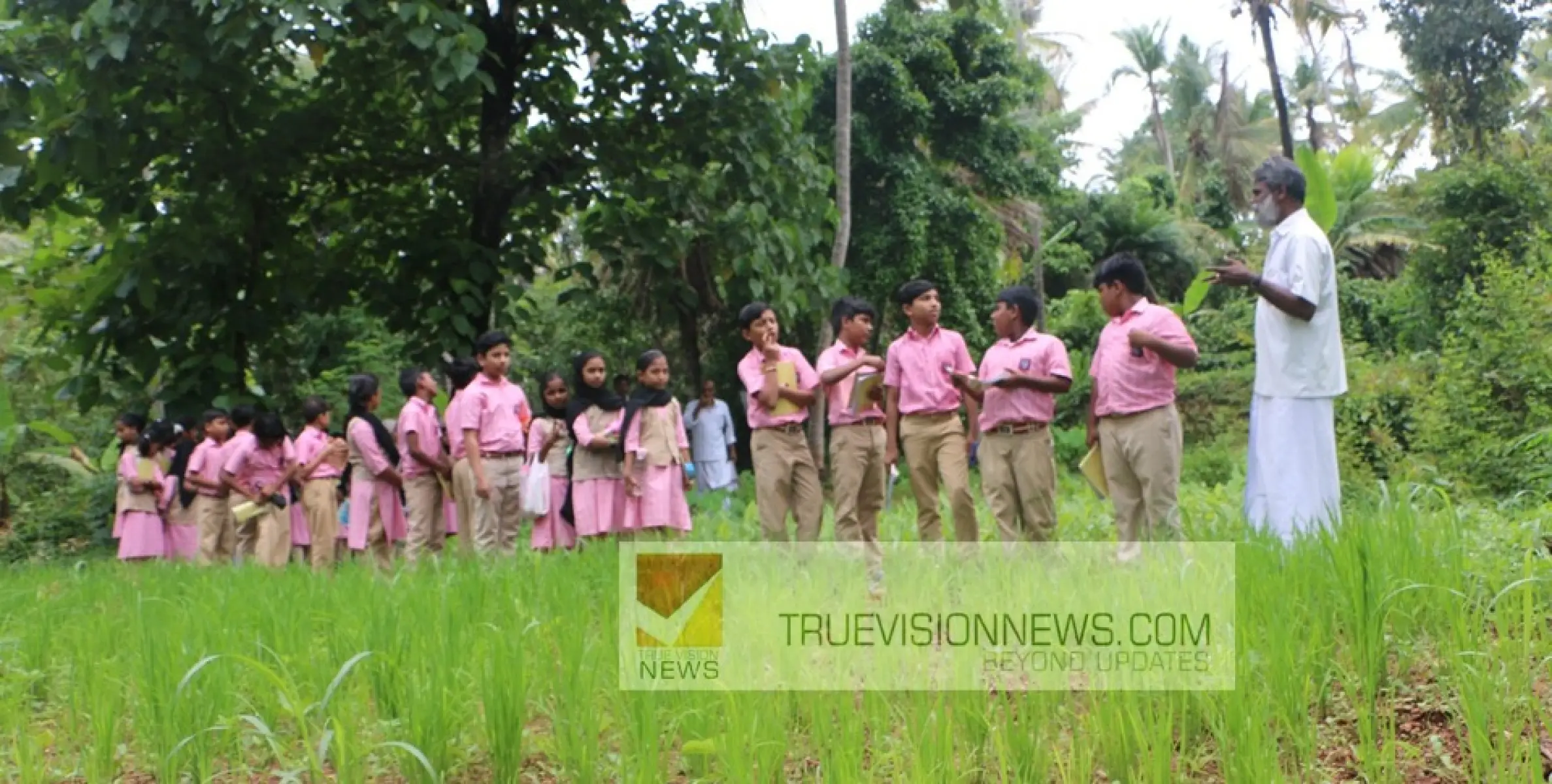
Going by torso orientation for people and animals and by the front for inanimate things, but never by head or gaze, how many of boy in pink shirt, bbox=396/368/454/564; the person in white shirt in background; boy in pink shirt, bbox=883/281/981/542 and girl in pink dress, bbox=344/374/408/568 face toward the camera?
2

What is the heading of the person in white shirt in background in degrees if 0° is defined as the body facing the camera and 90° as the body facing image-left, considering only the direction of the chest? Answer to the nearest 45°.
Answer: approximately 0°

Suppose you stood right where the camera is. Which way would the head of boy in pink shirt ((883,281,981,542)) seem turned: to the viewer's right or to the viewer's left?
to the viewer's right

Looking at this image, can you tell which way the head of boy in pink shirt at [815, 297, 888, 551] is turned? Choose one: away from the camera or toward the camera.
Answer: toward the camera

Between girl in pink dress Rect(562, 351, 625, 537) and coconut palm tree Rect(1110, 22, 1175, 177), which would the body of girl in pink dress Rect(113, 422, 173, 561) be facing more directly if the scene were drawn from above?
the girl in pink dress

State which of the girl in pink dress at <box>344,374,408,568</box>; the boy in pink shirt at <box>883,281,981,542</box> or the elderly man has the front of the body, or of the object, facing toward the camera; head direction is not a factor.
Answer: the boy in pink shirt

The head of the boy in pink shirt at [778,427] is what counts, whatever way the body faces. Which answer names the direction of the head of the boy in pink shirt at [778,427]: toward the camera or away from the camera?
toward the camera

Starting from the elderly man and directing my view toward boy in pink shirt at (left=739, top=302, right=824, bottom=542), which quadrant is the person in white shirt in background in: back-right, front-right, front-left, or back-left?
front-right

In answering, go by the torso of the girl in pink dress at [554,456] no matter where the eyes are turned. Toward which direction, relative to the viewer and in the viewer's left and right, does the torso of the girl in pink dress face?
facing the viewer and to the right of the viewer

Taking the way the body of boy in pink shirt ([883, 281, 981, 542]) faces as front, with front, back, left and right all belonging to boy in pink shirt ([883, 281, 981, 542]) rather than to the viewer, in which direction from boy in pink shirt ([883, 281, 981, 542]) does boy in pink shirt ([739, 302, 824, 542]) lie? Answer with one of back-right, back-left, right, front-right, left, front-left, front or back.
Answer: right

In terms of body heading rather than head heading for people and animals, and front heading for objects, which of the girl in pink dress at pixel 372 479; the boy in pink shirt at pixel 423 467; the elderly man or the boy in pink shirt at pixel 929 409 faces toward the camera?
the boy in pink shirt at pixel 929 409

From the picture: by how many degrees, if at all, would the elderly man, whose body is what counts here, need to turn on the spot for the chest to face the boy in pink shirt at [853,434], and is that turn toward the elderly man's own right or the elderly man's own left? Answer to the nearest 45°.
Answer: approximately 45° to the elderly man's own right

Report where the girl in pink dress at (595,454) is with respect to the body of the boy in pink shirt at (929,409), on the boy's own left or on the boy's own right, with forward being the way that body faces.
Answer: on the boy's own right

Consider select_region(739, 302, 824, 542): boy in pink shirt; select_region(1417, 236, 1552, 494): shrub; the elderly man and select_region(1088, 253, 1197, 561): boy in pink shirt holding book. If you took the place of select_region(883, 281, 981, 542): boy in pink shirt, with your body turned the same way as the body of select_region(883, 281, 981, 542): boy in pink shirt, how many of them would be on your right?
1
